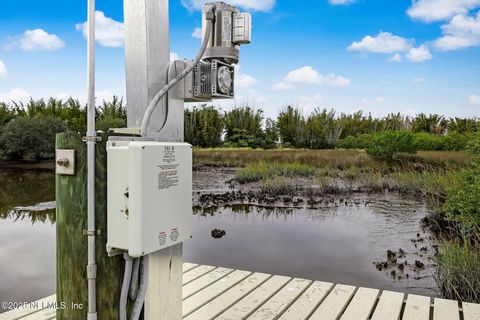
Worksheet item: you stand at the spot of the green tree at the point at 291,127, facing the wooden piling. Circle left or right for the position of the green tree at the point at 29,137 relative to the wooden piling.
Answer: right

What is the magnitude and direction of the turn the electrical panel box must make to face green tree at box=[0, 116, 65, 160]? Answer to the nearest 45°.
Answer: approximately 135° to its left

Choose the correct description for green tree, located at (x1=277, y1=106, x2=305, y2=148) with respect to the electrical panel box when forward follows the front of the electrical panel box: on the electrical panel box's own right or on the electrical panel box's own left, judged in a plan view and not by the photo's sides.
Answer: on the electrical panel box's own left

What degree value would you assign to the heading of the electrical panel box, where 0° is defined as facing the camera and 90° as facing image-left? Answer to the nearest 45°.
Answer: approximately 315°
